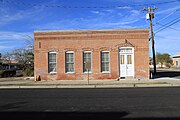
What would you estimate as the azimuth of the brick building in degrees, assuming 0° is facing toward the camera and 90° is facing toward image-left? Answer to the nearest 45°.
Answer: approximately 0°
